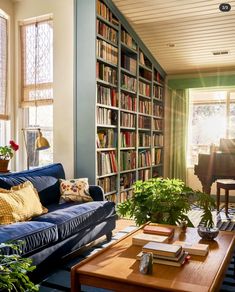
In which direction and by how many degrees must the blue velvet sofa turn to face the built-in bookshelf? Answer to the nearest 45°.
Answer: approximately 90° to its left

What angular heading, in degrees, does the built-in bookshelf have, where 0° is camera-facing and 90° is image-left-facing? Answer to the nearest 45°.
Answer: approximately 315°

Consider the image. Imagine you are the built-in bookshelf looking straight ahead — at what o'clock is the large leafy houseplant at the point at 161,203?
The large leafy houseplant is roughly at 1 o'clock from the built-in bookshelf.

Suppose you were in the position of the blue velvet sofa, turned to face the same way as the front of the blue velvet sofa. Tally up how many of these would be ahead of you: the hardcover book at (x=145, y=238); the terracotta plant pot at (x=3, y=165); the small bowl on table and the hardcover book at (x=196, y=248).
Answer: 3
